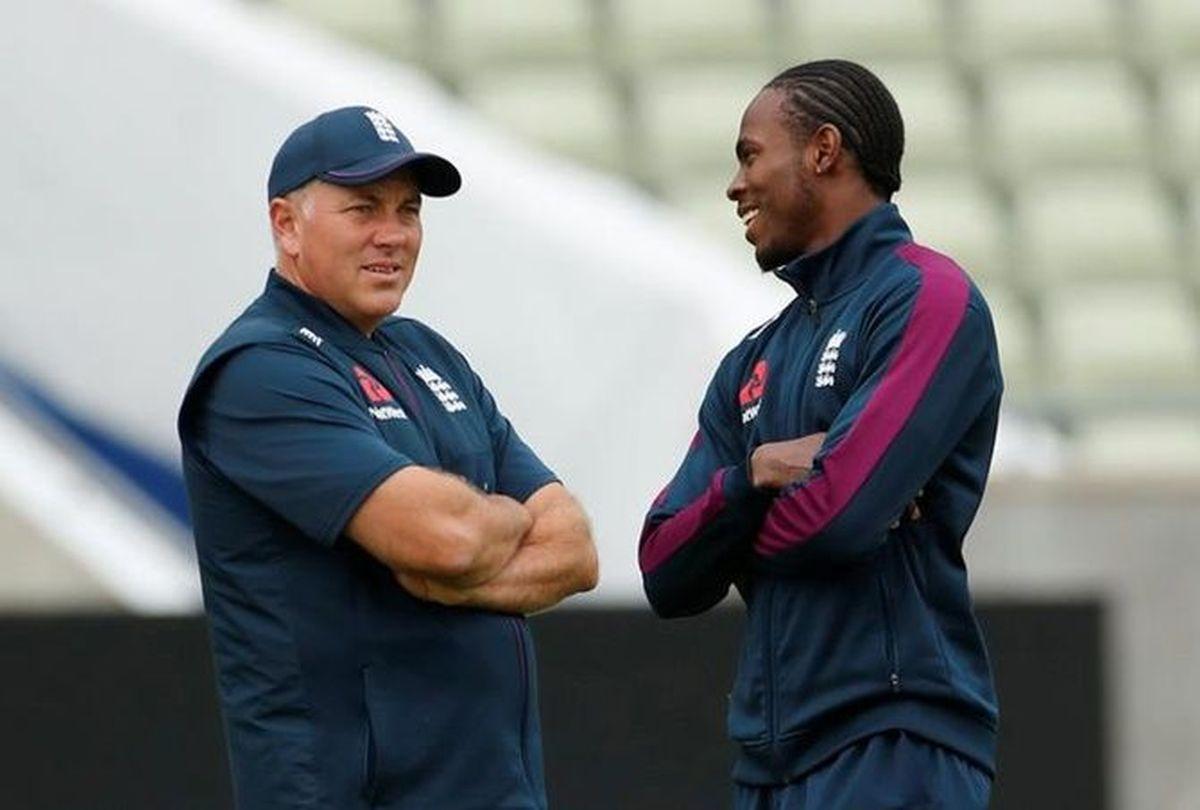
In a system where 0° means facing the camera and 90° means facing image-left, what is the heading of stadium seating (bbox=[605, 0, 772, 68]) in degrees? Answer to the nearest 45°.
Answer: approximately 0°

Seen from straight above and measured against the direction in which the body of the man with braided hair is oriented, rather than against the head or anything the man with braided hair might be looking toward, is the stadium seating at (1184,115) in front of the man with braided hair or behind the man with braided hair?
behind

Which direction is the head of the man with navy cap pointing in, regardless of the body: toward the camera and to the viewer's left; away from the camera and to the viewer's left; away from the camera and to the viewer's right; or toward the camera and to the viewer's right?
toward the camera and to the viewer's right

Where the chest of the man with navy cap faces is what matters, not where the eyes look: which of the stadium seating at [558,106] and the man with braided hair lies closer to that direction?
the man with braided hair

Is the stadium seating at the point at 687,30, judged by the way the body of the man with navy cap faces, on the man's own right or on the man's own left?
on the man's own left

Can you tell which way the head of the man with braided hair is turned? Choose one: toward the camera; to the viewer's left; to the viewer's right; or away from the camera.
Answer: to the viewer's left

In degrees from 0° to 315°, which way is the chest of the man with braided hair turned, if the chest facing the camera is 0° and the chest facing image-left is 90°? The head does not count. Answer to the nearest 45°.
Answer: approximately 45°

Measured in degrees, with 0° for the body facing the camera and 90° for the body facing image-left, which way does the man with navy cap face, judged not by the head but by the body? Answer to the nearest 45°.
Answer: approximately 315°

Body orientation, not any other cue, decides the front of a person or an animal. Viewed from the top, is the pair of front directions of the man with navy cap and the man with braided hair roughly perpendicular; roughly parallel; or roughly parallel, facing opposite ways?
roughly perpendicular

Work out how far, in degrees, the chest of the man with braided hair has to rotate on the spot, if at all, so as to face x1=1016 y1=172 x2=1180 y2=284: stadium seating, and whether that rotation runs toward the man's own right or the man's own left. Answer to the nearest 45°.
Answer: approximately 135° to the man's own right
